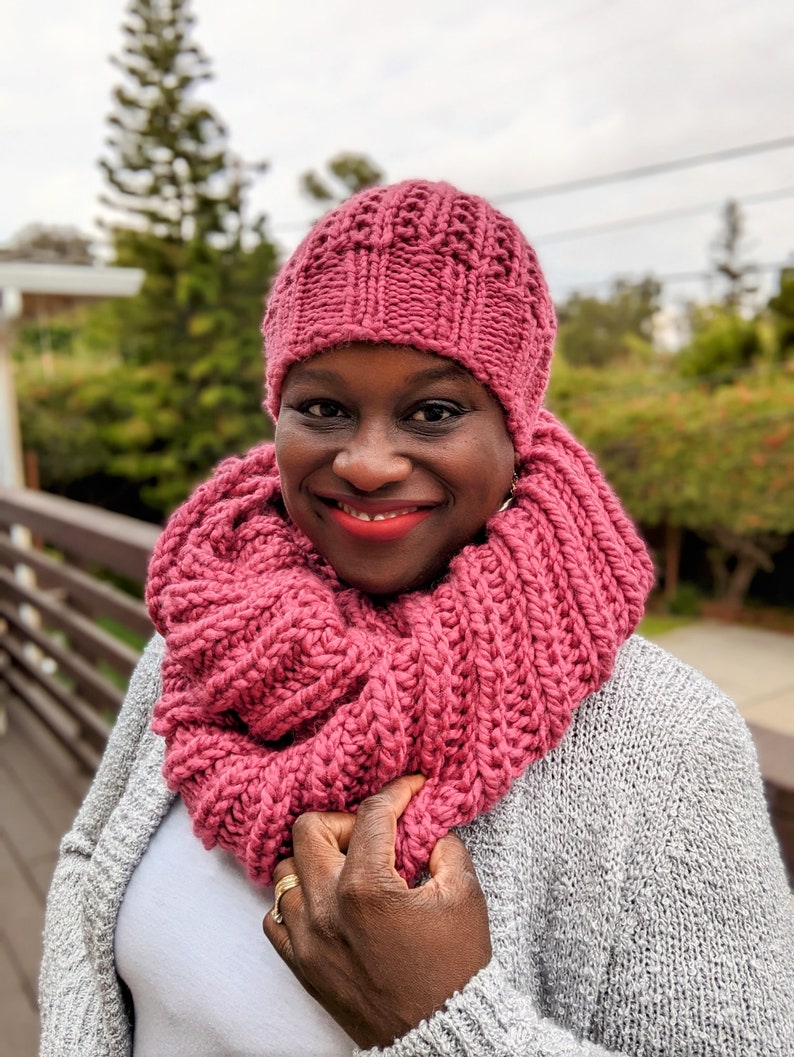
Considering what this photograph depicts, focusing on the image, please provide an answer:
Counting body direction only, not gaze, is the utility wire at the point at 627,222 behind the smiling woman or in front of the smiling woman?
behind

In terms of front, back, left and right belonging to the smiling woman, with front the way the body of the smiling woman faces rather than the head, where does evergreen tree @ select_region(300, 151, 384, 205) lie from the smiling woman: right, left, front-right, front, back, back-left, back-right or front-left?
back-right

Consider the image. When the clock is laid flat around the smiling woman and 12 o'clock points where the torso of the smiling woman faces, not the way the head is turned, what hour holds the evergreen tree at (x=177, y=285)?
The evergreen tree is roughly at 4 o'clock from the smiling woman.

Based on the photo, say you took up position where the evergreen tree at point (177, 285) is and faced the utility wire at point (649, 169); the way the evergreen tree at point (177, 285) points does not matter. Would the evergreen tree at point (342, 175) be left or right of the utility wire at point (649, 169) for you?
left

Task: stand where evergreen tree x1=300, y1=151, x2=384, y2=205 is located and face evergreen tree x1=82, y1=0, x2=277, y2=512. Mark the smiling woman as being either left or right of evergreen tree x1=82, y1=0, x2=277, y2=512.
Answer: left

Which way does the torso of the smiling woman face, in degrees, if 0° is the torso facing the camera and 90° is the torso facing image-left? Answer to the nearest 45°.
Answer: approximately 45°
